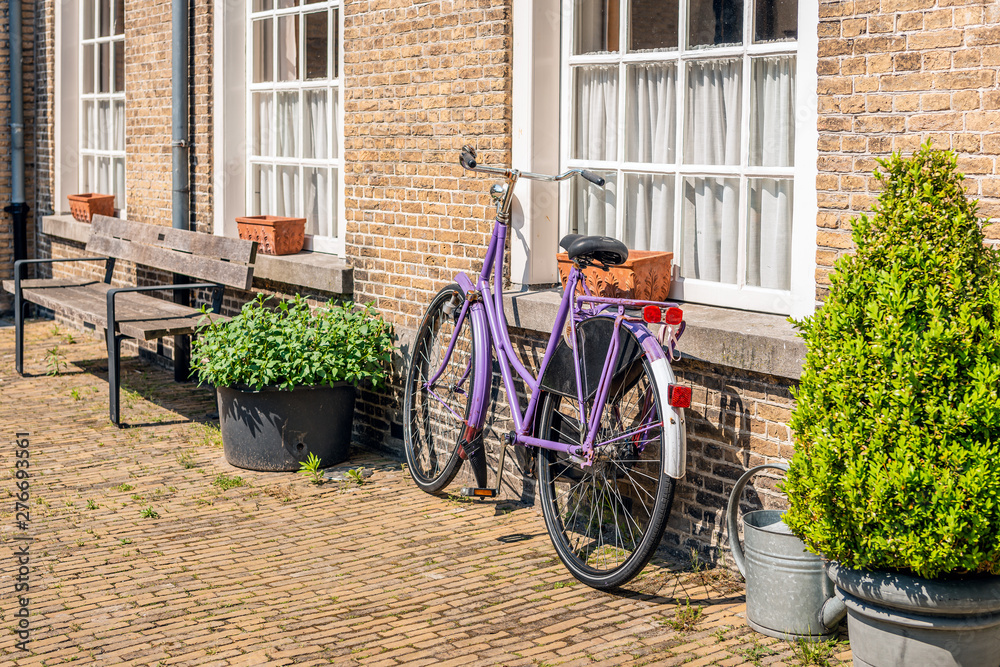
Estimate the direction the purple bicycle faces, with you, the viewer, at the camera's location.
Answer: facing away from the viewer and to the left of the viewer

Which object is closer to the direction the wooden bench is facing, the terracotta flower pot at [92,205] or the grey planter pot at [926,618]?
the grey planter pot

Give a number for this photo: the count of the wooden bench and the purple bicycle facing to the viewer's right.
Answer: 0

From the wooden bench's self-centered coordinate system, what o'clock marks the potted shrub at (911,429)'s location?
The potted shrub is roughly at 10 o'clock from the wooden bench.

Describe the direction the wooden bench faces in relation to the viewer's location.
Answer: facing the viewer and to the left of the viewer

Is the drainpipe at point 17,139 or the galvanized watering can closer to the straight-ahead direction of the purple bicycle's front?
the drainpipe

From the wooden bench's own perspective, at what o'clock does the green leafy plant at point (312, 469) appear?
The green leafy plant is roughly at 10 o'clock from the wooden bench.

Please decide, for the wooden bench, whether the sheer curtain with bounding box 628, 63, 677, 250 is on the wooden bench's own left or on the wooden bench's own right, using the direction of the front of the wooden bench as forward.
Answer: on the wooden bench's own left

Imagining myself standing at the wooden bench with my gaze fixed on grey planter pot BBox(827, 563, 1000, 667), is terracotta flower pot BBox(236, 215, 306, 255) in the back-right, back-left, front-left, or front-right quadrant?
front-left

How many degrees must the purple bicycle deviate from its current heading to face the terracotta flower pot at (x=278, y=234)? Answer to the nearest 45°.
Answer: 0° — it already faces it

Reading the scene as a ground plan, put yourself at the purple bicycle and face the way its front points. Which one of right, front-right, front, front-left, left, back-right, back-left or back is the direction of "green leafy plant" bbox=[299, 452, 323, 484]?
front

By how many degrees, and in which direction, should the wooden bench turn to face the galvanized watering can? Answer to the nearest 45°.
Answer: approximately 45° to its left

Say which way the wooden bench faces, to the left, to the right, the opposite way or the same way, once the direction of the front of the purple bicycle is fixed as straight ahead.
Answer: to the left
